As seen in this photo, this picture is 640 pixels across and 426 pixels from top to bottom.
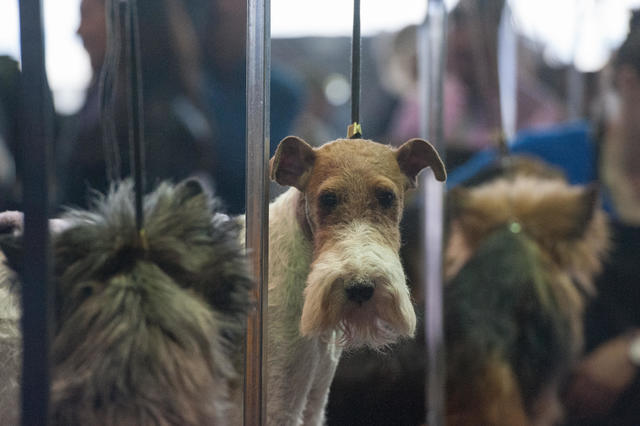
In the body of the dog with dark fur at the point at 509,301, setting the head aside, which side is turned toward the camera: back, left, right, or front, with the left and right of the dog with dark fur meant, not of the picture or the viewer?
back

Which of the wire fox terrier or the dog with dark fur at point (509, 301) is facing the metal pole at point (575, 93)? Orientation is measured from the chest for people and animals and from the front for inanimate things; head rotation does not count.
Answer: the dog with dark fur

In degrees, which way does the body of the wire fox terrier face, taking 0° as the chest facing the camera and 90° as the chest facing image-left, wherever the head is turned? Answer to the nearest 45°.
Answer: approximately 315°

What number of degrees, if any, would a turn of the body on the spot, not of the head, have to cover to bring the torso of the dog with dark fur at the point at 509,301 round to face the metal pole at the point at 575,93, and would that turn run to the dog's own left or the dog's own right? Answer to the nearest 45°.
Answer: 0° — it already faces it

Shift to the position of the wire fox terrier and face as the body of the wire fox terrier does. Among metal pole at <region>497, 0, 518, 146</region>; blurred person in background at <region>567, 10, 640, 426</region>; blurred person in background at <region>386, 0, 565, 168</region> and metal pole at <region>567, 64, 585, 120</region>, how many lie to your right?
0

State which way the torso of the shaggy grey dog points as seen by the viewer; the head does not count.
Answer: away from the camera

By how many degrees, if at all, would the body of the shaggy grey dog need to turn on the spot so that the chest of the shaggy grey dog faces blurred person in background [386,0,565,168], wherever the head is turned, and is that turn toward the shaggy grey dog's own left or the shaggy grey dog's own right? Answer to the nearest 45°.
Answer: approximately 45° to the shaggy grey dog's own right

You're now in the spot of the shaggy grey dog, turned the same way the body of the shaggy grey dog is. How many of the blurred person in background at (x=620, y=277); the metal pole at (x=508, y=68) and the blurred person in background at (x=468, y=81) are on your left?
0
